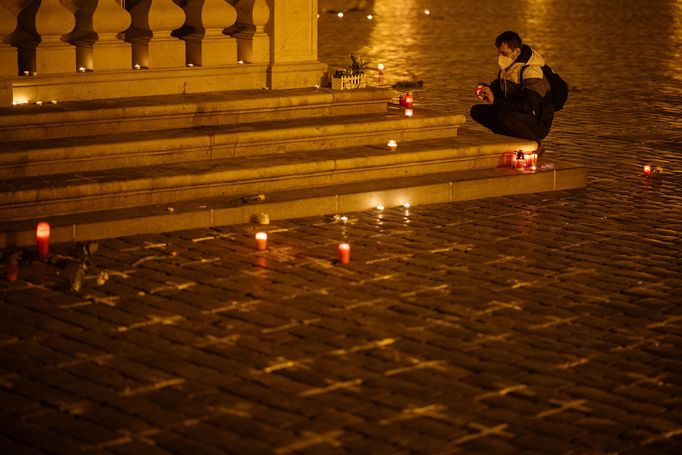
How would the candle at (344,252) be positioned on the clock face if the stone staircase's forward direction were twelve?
The candle is roughly at 11 o'clock from the stone staircase.

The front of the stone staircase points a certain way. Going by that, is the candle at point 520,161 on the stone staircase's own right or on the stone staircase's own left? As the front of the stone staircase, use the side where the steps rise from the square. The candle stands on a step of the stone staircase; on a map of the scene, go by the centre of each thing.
on the stone staircase's own left

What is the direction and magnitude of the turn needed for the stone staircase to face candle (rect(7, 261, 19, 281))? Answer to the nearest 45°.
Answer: approximately 45° to its right

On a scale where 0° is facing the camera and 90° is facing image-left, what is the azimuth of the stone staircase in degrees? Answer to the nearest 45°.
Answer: approximately 0°

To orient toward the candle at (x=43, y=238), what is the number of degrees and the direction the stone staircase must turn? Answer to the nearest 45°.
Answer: approximately 45° to its right

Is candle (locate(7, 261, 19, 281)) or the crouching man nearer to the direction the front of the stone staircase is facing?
the candle
